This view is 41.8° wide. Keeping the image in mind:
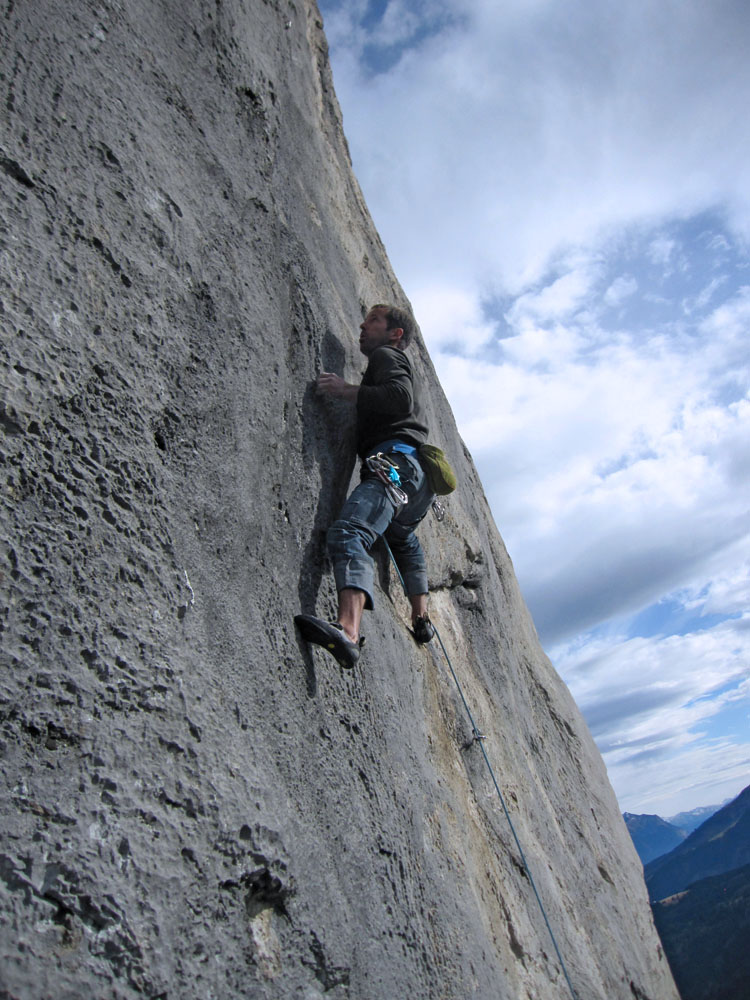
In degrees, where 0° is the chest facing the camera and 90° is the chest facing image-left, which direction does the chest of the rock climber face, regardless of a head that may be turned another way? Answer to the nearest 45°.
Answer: approximately 90°

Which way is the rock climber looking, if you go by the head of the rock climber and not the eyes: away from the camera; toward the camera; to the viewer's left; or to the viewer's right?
to the viewer's left
